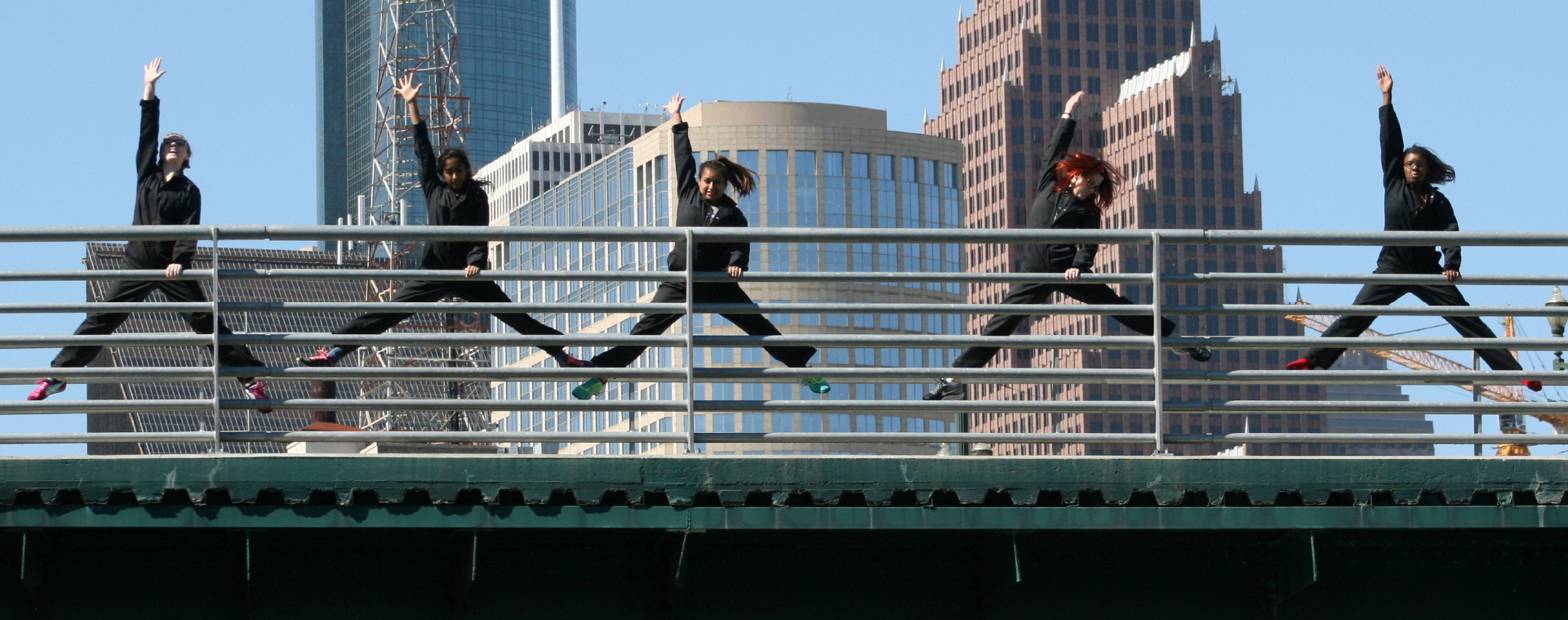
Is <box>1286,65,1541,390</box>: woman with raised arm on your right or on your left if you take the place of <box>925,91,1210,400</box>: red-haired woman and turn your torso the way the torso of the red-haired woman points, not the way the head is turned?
on your left

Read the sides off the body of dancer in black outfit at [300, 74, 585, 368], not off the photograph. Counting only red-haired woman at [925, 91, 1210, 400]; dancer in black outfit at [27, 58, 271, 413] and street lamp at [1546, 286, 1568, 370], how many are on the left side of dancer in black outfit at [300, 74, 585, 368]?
2

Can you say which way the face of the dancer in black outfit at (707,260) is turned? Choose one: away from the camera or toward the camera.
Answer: toward the camera

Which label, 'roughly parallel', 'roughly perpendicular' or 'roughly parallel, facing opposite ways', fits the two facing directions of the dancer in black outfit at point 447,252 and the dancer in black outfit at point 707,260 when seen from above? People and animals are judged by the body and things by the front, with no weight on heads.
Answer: roughly parallel

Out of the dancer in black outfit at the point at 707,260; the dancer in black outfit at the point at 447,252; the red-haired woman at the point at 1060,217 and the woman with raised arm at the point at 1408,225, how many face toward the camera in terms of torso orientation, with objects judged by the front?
4

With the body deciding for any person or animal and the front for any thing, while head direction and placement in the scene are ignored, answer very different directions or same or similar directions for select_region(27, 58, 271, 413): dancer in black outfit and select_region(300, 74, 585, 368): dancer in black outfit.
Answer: same or similar directions

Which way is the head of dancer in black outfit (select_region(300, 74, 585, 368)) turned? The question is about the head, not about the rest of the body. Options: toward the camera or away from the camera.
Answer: toward the camera

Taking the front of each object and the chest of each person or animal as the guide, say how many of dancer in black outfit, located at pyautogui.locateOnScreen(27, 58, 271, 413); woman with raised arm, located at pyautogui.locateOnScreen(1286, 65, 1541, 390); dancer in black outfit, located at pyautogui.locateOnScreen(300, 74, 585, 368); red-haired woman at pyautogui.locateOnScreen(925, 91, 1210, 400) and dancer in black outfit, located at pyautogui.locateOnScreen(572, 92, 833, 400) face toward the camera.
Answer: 5

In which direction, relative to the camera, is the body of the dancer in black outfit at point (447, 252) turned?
toward the camera

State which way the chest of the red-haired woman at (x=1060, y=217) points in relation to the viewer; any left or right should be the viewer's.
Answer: facing the viewer
